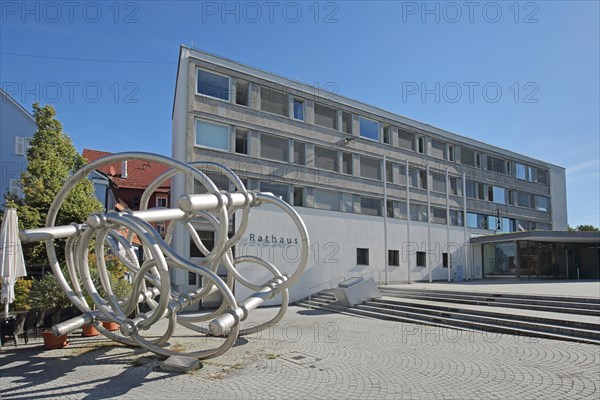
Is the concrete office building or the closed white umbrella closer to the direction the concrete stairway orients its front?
the closed white umbrella

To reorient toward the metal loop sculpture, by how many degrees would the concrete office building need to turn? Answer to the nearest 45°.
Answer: approximately 45° to its right

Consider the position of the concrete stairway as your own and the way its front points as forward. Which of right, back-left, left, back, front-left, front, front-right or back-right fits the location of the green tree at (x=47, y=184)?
front-right

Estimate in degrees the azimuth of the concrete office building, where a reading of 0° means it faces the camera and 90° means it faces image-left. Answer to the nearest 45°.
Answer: approximately 315°

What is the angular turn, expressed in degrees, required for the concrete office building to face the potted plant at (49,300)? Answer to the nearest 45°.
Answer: approximately 45° to its right

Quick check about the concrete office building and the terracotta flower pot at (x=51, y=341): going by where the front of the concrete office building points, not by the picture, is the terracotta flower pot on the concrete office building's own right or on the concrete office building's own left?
on the concrete office building's own right

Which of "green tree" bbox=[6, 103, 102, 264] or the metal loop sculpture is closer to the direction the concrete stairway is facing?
the metal loop sculpture

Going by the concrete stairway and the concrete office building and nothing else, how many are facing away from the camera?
0
